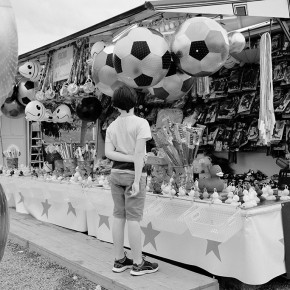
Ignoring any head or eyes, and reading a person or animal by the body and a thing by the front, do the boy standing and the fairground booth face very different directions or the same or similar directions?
very different directions

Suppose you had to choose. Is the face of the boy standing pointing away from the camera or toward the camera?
away from the camera

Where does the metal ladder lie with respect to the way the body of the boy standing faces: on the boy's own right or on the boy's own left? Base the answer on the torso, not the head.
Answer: on the boy's own left

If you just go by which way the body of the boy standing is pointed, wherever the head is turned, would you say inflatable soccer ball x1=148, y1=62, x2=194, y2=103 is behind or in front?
in front

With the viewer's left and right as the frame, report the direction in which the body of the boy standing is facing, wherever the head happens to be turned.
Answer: facing away from the viewer and to the right of the viewer

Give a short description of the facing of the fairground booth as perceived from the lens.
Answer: facing the viewer and to the left of the viewer
